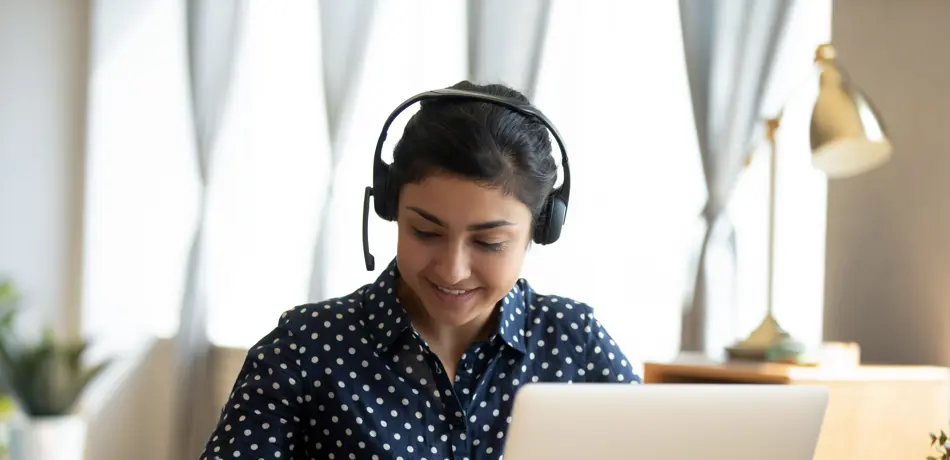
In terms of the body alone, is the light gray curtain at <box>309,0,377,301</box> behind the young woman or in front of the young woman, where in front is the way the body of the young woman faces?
behind

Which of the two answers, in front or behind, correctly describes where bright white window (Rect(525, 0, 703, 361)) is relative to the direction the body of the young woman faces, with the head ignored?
behind

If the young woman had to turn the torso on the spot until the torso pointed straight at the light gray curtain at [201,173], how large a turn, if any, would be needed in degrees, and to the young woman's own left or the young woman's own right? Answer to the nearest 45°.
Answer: approximately 180°

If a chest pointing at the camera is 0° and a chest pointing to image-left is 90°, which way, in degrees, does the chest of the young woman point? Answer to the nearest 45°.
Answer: approximately 0°

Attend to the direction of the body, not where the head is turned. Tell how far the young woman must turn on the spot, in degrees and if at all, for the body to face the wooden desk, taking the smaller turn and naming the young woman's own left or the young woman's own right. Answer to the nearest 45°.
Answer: approximately 135° to the young woman's own left

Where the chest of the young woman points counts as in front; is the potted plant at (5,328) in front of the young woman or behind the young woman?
behind

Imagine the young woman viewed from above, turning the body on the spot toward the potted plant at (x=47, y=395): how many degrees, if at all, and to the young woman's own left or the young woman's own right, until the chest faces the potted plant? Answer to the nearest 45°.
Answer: approximately 135° to the young woman's own right

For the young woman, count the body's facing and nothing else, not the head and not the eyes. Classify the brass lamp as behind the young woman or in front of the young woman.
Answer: behind
